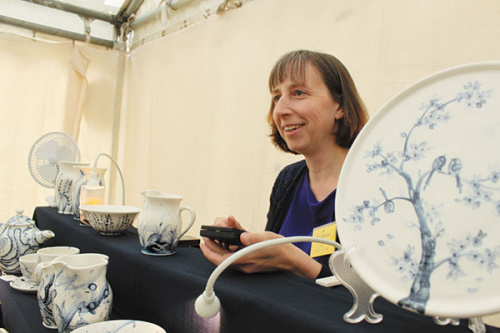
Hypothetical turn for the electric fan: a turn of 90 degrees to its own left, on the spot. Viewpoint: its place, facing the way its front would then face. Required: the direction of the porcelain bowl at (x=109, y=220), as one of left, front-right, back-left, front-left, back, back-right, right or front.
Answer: right

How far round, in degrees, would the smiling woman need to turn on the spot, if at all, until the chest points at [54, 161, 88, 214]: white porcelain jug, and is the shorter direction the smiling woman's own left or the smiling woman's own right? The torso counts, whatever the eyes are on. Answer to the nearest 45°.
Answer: approximately 45° to the smiling woman's own right

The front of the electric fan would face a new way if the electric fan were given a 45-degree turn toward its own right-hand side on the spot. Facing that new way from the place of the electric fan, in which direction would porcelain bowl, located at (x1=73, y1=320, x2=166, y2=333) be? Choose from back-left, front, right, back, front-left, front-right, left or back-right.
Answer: front-left

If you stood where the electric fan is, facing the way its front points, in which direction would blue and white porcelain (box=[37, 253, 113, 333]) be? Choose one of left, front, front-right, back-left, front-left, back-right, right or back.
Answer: front

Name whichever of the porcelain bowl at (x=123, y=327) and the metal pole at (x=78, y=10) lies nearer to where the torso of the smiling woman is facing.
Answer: the porcelain bowl

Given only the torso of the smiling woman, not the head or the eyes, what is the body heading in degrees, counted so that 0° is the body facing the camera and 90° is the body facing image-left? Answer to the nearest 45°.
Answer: approximately 45°

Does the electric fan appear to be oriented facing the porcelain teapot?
yes

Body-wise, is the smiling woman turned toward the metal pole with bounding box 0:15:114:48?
no

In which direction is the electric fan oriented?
toward the camera

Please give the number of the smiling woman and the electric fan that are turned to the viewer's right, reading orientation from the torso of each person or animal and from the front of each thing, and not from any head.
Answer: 0

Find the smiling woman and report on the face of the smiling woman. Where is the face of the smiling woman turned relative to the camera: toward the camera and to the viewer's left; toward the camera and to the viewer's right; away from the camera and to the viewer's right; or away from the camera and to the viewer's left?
toward the camera and to the viewer's left

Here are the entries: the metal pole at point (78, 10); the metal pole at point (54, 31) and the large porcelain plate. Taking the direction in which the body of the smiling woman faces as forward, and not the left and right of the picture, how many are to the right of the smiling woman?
2

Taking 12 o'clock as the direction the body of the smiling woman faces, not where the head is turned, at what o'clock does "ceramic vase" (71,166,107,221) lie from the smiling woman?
The ceramic vase is roughly at 2 o'clock from the smiling woman.

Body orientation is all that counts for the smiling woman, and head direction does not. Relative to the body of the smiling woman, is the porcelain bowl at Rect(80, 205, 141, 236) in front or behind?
in front

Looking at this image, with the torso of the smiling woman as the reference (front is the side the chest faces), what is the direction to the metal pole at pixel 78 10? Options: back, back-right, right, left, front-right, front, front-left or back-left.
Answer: right
